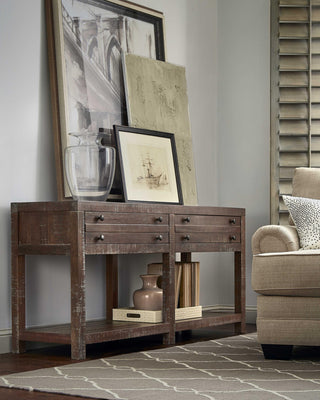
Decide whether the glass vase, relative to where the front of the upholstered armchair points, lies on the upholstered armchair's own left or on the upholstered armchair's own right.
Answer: on the upholstered armchair's own right

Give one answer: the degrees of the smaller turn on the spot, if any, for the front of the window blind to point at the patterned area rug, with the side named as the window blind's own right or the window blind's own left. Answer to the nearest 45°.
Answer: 0° — it already faces it

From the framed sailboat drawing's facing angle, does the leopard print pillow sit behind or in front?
in front

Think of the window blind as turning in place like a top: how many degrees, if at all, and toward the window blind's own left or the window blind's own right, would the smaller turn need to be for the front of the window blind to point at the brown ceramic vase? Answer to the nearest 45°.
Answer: approximately 45° to the window blind's own right

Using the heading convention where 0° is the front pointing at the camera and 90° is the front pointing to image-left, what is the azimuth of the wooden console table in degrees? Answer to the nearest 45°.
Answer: approximately 315°

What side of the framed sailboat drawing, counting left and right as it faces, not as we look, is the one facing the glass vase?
right

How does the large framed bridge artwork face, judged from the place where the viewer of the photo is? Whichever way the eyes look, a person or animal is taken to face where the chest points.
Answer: facing the viewer and to the right of the viewer

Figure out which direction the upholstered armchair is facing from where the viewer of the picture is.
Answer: facing the viewer

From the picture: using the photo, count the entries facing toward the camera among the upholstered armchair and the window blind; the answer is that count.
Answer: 2

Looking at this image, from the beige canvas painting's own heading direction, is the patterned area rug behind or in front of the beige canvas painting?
in front
